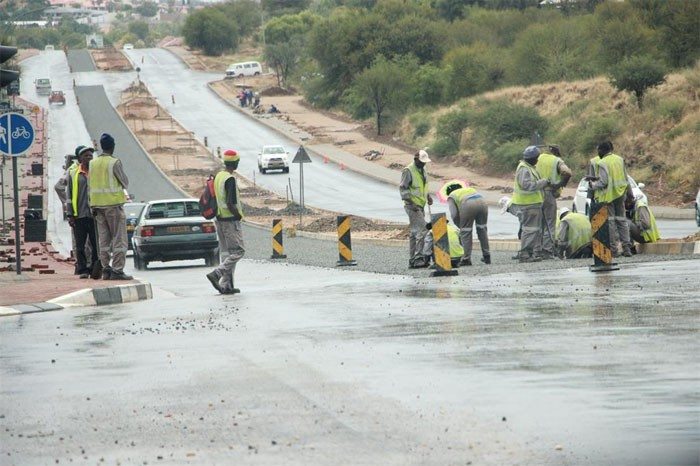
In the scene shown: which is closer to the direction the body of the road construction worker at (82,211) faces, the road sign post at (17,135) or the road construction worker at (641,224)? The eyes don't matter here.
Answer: the road construction worker

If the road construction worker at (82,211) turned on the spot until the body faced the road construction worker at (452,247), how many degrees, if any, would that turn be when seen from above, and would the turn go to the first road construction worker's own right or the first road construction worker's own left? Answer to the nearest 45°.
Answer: approximately 45° to the first road construction worker's own left

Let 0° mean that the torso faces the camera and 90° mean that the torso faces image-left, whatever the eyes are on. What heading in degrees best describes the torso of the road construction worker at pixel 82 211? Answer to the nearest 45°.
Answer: approximately 315°

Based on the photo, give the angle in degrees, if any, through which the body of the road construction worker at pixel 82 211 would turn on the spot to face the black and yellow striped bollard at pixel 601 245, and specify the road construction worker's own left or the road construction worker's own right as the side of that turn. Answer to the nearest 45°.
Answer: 0° — they already face it

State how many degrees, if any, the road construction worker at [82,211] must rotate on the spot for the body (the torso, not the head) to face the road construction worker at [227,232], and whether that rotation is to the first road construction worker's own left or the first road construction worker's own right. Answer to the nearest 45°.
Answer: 0° — they already face them

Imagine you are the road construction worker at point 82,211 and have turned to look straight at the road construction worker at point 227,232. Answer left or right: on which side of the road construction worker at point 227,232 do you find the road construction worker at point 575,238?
left

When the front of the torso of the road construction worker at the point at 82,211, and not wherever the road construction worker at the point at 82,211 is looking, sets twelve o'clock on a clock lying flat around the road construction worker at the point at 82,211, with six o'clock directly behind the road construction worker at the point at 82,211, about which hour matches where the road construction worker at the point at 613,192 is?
the road construction worker at the point at 613,192 is roughly at 11 o'clock from the road construction worker at the point at 82,211.

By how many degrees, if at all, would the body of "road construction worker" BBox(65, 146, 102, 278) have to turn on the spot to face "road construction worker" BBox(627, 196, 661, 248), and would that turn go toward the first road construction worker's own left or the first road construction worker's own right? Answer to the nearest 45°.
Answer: approximately 45° to the first road construction worker's own left
